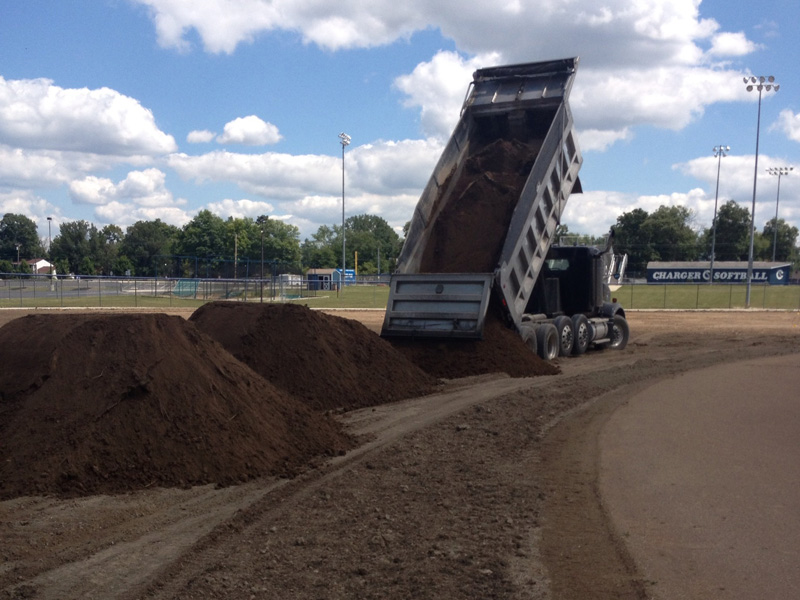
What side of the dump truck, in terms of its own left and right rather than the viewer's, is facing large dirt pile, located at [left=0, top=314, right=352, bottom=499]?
back

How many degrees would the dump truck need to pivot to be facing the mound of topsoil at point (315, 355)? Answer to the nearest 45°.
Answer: approximately 180°

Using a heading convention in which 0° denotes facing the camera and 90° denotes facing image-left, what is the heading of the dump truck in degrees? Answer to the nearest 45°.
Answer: approximately 225°
